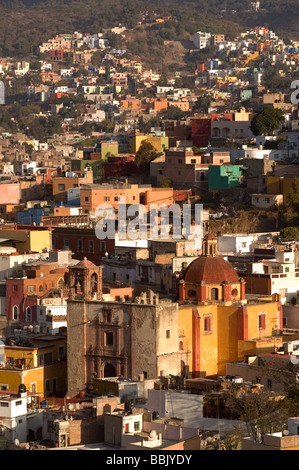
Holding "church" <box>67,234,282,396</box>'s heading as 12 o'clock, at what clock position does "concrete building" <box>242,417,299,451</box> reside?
The concrete building is roughly at 10 o'clock from the church.

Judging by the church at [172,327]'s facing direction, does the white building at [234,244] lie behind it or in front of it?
behind

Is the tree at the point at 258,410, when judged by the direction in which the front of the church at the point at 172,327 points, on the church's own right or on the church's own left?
on the church's own left

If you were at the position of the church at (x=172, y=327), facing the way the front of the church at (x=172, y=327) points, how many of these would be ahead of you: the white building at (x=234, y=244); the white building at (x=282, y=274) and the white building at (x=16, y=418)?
1

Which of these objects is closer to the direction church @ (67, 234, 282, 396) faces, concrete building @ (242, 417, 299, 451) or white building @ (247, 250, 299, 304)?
the concrete building

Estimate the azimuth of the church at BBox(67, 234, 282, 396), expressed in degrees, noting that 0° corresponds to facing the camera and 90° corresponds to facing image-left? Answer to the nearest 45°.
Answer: approximately 45°

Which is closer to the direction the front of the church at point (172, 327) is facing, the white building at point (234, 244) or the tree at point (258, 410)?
the tree

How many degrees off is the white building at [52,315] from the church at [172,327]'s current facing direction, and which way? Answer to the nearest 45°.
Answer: approximately 90° to its right

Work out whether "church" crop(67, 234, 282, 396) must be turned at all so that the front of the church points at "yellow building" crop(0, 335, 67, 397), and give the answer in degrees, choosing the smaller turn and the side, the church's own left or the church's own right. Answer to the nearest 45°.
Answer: approximately 45° to the church's own right
